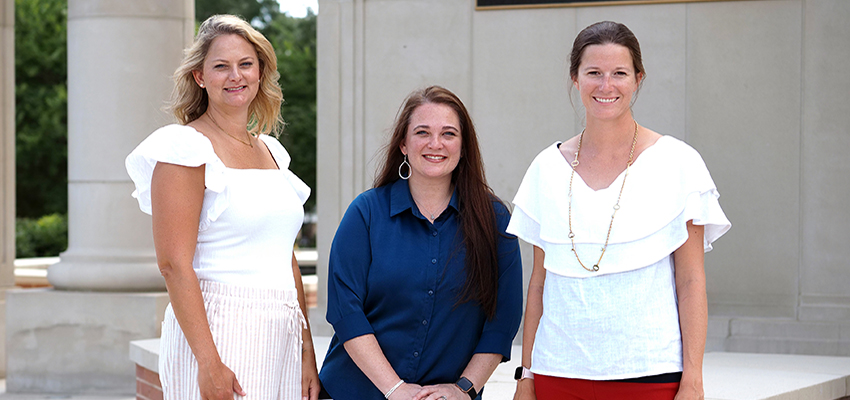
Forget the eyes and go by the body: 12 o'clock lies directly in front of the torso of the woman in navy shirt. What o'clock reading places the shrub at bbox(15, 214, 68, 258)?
The shrub is roughly at 5 o'clock from the woman in navy shirt.

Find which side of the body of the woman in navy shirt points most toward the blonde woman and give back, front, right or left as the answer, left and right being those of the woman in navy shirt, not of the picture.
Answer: right

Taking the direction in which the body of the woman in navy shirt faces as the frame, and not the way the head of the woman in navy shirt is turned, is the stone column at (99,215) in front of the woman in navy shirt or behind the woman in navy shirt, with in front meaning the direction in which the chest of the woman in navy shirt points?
behind

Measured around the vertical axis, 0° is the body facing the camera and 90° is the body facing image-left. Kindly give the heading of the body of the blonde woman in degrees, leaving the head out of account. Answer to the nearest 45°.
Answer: approximately 315°

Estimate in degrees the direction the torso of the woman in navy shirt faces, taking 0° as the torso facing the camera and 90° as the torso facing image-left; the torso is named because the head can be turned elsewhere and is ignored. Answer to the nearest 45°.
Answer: approximately 0°

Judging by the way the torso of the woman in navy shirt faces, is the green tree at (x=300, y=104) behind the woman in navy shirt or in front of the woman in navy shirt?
behind

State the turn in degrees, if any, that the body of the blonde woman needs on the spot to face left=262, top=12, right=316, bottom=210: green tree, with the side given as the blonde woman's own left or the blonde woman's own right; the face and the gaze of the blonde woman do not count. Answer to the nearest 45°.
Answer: approximately 135° to the blonde woman's own left

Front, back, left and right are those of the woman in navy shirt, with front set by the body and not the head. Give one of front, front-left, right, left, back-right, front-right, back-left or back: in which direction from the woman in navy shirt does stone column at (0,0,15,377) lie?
back-right

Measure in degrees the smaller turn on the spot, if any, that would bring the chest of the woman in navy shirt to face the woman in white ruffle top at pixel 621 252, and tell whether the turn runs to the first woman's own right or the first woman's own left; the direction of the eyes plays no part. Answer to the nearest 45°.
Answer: approximately 45° to the first woman's own left

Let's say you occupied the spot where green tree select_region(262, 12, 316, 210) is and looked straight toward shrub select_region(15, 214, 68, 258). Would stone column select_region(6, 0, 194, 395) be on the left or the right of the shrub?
left
